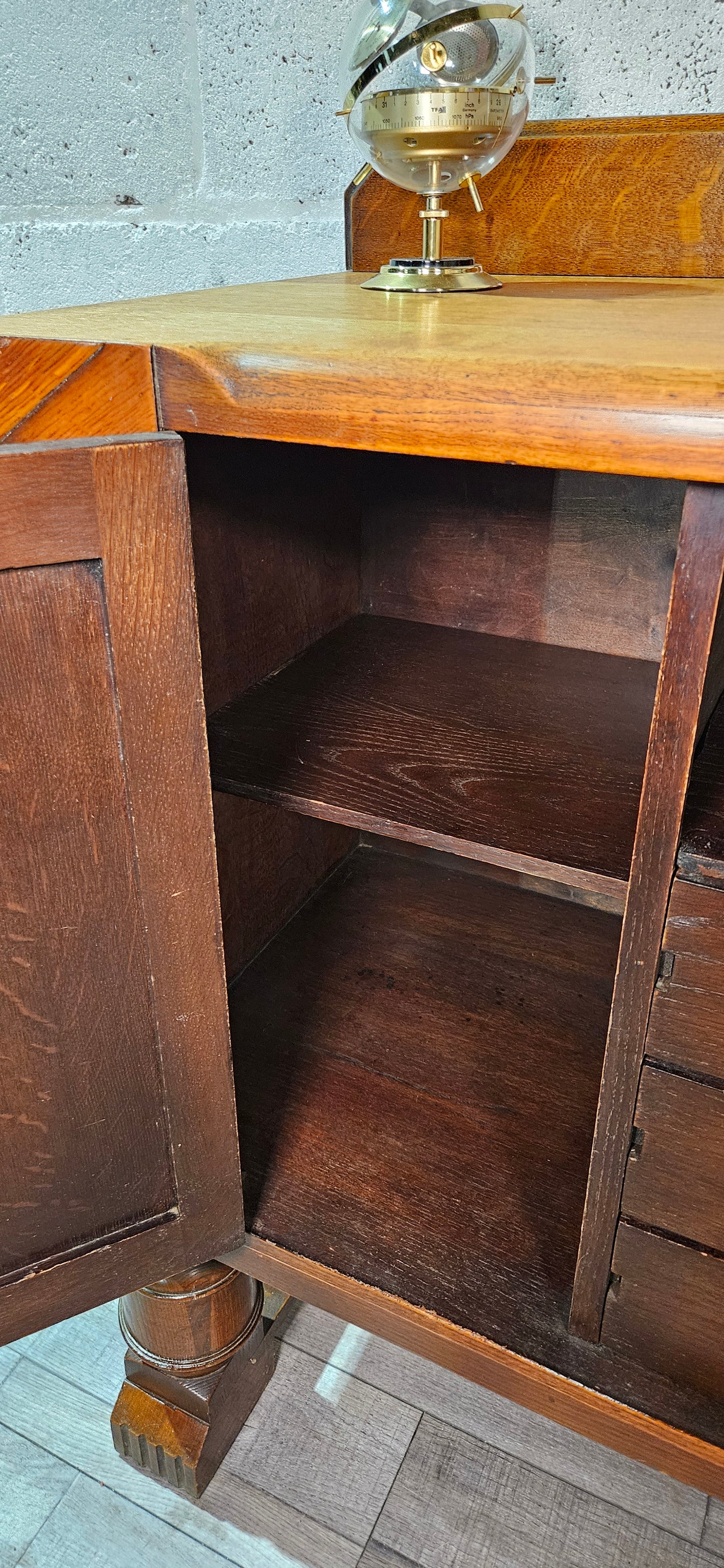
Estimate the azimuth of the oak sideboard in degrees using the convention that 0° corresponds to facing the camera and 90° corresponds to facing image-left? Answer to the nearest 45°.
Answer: approximately 45°
